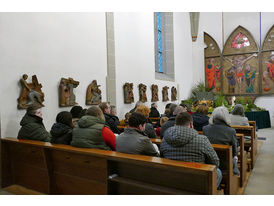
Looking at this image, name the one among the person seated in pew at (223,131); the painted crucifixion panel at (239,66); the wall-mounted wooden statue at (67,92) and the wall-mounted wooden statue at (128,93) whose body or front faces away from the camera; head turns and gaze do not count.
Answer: the person seated in pew

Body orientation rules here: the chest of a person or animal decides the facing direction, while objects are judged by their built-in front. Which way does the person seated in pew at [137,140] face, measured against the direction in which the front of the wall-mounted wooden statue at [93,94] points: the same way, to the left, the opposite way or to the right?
to the left

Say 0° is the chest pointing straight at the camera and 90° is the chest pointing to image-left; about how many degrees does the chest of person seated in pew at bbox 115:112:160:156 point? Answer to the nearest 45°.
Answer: approximately 225°

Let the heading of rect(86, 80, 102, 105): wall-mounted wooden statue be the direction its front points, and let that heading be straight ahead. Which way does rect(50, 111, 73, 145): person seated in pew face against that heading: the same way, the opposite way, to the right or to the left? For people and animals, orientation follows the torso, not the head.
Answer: to the left

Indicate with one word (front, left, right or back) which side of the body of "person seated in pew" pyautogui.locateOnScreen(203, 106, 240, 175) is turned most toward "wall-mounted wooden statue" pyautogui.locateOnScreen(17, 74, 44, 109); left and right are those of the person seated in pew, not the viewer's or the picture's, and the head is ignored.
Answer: left

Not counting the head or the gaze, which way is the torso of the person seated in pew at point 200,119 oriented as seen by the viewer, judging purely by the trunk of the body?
away from the camera

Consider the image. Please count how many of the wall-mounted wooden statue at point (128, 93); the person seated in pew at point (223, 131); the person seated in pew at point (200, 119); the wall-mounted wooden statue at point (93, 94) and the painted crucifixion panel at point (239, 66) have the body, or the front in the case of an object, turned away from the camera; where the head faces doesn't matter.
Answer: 2

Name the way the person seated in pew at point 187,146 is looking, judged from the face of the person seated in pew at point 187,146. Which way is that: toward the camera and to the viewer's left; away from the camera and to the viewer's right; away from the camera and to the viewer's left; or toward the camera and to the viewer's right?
away from the camera and to the viewer's right

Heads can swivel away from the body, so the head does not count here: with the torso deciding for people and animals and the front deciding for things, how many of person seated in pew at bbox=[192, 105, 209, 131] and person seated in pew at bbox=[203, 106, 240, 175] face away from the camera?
2

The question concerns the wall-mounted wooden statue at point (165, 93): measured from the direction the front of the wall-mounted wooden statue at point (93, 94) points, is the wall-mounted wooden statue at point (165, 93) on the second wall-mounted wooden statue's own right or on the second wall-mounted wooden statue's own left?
on the second wall-mounted wooden statue's own left

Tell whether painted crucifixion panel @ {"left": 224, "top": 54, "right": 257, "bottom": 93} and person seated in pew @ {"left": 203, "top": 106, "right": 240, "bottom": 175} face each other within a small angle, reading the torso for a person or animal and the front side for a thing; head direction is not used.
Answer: yes

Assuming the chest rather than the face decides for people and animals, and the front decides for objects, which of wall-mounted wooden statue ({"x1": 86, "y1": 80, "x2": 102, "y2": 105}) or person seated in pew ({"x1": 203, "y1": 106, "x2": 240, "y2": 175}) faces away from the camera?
the person seated in pew

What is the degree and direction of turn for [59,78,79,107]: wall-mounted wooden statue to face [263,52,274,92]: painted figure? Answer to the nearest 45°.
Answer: approximately 90° to its left

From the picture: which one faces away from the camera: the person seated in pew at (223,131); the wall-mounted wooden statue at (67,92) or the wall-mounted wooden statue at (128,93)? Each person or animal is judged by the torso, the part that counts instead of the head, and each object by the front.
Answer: the person seated in pew
